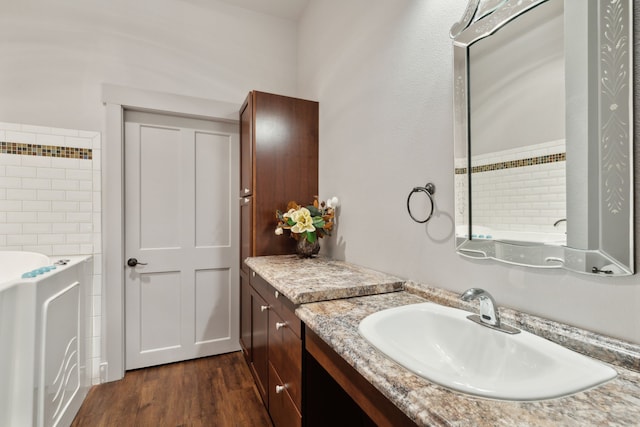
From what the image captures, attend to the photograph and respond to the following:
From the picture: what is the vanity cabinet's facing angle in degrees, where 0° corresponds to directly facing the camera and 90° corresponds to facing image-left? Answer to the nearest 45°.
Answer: approximately 90°

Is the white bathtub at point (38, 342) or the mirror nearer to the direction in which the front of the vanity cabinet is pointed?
the white bathtub

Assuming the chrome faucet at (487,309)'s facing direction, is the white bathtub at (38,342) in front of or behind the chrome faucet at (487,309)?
in front

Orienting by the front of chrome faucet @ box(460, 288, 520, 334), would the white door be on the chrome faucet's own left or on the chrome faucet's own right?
on the chrome faucet's own right

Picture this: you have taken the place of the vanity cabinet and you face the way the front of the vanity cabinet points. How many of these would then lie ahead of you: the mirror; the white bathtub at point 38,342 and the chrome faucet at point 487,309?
1

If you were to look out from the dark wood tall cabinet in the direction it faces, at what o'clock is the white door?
The white door is roughly at 1 o'clock from the dark wood tall cabinet.

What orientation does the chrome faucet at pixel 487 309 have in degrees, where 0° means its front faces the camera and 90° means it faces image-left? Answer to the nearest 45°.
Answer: approximately 45°

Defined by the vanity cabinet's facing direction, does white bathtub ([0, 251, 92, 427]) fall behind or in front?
in front

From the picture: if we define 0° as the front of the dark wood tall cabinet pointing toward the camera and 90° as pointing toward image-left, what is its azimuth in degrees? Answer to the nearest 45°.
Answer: approximately 90°

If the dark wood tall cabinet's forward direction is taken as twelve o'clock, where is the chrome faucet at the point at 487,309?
The chrome faucet is roughly at 8 o'clock from the dark wood tall cabinet.
